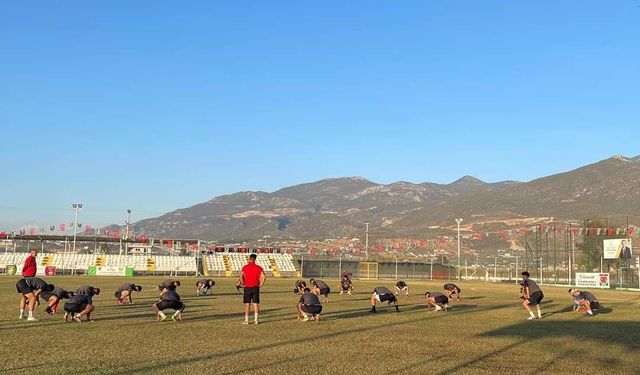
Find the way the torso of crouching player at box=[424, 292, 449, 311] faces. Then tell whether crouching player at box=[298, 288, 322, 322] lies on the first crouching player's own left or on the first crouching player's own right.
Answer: on the first crouching player's own left

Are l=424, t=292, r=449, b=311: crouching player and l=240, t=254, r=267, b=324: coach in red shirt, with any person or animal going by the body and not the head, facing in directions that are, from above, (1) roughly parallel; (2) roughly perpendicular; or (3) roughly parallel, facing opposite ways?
roughly perpendicular

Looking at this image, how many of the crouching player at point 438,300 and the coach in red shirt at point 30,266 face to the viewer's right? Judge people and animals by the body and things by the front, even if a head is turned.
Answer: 1

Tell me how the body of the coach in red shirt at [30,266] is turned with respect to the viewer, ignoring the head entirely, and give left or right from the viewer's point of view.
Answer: facing to the right of the viewer

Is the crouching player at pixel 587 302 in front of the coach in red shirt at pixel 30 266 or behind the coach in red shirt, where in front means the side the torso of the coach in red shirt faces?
in front

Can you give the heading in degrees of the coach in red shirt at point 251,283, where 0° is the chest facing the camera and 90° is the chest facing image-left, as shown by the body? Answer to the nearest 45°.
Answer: approximately 180°

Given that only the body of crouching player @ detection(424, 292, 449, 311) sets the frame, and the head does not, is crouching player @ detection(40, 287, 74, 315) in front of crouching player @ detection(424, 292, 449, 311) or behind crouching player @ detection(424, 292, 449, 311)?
in front

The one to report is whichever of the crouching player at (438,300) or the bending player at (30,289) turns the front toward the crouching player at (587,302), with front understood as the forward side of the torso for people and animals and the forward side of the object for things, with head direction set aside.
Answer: the bending player at (30,289)

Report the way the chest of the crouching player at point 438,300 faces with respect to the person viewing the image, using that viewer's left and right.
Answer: facing to the left of the viewer

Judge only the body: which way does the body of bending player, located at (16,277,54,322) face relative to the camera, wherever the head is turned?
to the viewer's right

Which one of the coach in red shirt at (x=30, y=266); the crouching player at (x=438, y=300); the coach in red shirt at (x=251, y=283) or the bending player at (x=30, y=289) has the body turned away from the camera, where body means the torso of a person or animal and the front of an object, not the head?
the coach in red shirt at (x=251, y=283)

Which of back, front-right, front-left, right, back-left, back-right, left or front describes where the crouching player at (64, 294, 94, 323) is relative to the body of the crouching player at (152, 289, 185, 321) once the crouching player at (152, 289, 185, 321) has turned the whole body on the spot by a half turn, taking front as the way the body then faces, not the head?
right

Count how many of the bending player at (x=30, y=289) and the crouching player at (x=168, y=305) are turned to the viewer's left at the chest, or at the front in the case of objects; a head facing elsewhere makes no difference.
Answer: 0

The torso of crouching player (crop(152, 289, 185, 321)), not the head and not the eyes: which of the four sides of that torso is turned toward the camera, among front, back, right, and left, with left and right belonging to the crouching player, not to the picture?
back
